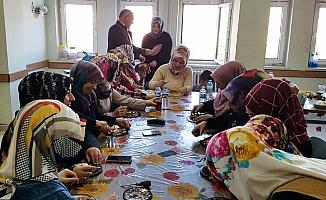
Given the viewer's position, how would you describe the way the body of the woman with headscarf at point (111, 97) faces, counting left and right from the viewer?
facing to the right of the viewer

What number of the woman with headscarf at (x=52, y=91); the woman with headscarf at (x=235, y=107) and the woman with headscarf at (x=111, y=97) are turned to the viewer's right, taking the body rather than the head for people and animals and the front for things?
2

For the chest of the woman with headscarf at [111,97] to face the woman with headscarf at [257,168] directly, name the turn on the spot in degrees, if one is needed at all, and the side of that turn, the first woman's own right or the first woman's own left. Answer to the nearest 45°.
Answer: approximately 90° to the first woman's own right

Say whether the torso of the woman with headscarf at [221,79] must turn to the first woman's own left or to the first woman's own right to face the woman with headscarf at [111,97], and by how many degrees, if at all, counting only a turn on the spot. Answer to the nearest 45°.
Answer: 0° — they already face them

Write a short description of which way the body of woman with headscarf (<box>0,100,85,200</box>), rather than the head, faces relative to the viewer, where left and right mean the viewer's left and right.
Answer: facing to the right of the viewer

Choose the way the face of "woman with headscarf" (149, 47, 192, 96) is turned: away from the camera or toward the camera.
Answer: toward the camera

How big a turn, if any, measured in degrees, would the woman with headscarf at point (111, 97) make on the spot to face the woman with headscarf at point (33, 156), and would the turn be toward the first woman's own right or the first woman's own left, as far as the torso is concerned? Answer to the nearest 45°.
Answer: approximately 90° to the first woman's own right

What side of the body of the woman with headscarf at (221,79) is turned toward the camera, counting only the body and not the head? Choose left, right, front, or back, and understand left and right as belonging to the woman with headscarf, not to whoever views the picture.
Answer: left

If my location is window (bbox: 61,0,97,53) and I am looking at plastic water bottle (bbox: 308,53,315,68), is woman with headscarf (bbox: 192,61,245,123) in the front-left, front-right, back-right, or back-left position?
front-right

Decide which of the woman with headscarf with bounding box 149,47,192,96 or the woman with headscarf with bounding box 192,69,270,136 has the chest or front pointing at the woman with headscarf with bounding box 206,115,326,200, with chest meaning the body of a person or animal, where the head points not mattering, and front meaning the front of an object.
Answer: the woman with headscarf with bounding box 149,47,192,96

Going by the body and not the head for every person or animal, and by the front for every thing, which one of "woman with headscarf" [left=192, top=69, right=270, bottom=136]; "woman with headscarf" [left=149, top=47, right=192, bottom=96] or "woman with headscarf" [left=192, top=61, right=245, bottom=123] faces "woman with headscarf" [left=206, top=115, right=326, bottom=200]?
"woman with headscarf" [left=149, top=47, right=192, bottom=96]

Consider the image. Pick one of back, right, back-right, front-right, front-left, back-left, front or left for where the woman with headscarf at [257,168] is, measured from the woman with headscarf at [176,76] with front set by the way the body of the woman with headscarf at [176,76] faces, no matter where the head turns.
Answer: front

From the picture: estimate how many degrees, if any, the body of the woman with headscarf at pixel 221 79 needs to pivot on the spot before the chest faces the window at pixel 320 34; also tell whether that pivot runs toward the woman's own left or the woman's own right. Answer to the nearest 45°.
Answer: approximately 135° to the woman's own right

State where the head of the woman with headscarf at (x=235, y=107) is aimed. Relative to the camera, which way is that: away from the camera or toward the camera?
away from the camera

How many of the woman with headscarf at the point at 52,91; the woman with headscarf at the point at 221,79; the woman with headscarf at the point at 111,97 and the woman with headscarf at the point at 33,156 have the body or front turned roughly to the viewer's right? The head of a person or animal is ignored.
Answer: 3

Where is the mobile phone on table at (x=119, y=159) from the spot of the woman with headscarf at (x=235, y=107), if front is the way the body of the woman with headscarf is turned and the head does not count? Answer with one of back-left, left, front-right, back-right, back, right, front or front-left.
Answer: front-left

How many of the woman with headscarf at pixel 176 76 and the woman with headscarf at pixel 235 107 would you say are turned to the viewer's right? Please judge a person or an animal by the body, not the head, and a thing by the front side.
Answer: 0

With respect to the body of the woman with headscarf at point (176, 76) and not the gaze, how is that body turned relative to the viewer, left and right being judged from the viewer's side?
facing the viewer
